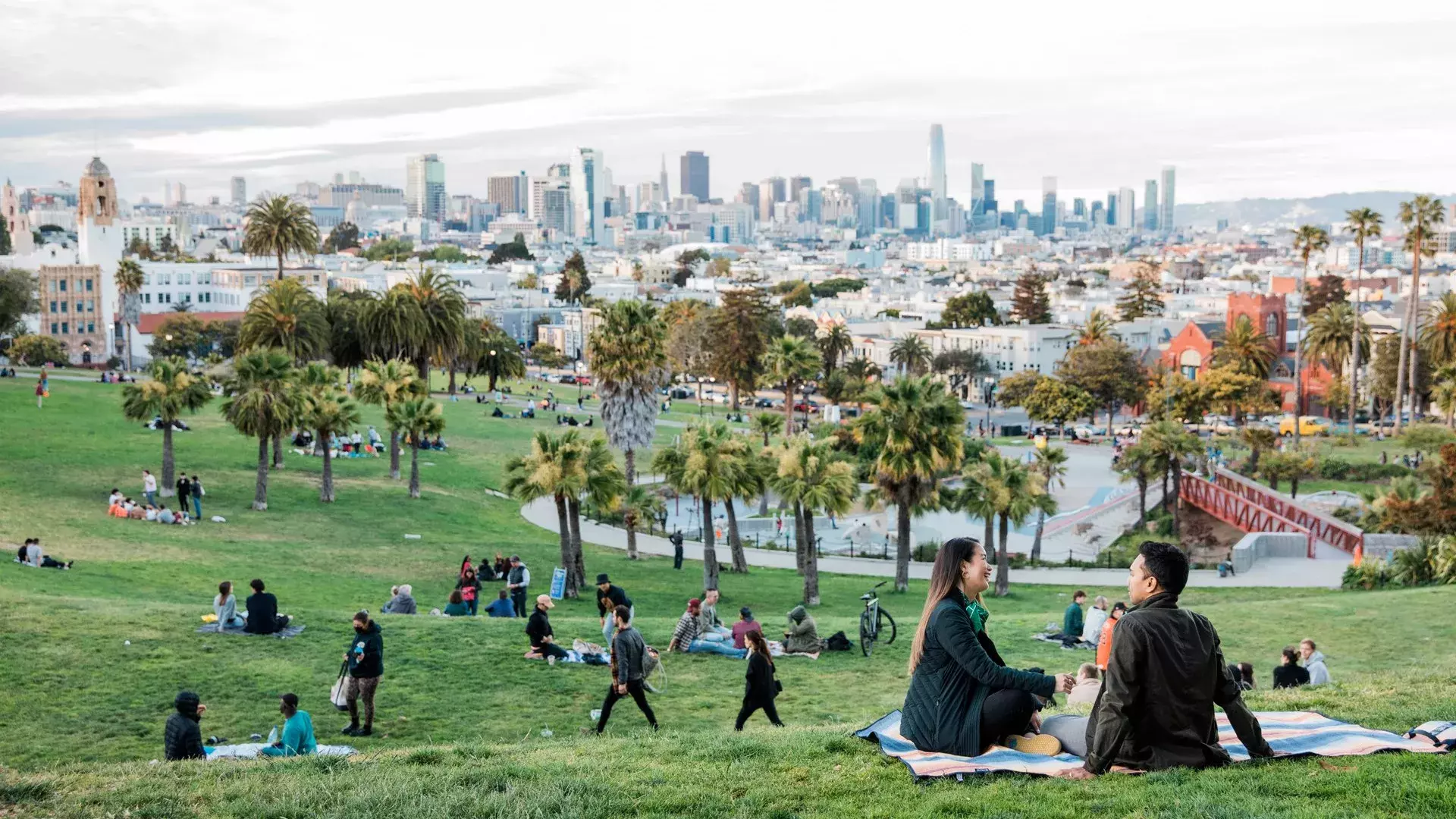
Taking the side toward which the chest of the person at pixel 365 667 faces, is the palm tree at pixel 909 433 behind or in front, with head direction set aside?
behind

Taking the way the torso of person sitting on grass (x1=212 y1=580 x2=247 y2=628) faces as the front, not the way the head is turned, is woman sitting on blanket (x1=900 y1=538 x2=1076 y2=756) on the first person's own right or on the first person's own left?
on the first person's own right

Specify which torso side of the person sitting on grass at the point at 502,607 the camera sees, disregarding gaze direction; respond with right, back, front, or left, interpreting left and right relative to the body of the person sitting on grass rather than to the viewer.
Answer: back

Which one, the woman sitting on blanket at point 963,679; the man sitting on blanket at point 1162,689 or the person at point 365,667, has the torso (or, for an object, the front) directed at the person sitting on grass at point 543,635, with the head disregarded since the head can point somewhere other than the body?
the man sitting on blanket

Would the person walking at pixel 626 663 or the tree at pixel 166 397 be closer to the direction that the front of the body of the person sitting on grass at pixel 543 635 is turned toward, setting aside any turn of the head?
the person walking

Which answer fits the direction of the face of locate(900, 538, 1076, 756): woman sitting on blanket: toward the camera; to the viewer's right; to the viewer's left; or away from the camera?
to the viewer's right

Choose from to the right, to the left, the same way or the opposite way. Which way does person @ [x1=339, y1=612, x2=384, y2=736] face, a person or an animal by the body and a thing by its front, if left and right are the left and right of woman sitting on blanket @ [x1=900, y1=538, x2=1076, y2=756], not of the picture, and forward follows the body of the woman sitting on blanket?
to the right

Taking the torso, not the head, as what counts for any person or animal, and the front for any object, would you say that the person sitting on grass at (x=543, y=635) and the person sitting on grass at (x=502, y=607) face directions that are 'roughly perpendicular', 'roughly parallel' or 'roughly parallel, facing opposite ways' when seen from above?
roughly perpendicular

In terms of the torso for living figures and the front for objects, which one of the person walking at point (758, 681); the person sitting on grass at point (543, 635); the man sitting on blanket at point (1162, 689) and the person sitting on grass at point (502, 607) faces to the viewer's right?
the person sitting on grass at point (543, 635)
